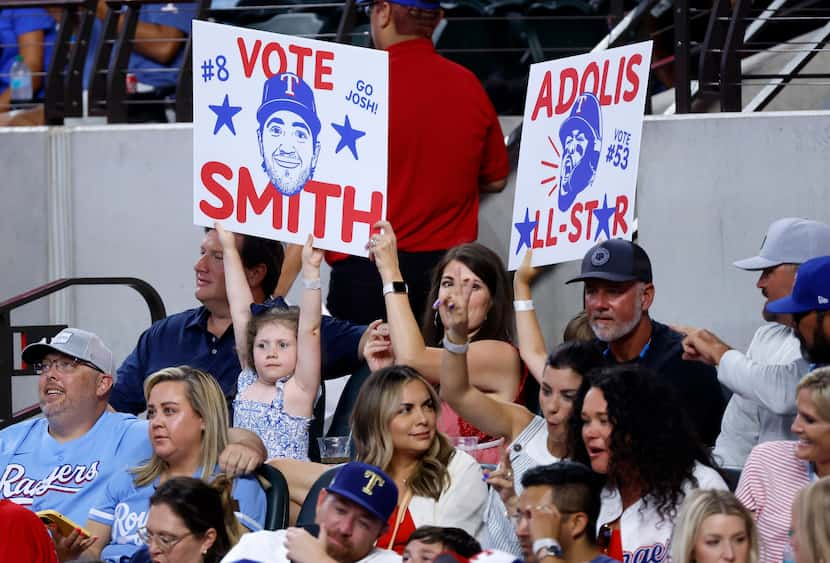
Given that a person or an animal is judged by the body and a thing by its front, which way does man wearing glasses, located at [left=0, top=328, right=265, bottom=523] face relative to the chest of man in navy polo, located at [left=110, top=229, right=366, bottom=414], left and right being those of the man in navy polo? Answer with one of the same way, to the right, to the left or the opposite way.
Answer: the same way

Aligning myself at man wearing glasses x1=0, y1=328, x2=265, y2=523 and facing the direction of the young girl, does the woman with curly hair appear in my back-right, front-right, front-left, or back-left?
front-right

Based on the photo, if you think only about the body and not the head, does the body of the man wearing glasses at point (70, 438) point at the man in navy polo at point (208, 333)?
no

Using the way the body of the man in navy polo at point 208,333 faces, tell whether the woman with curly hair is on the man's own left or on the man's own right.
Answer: on the man's own left

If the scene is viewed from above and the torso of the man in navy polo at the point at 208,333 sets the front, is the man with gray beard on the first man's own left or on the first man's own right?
on the first man's own left

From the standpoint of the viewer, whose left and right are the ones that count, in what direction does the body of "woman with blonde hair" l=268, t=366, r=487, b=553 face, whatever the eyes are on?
facing the viewer and to the left of the viewer

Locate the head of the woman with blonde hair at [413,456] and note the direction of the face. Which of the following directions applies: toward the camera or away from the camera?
toward the camera

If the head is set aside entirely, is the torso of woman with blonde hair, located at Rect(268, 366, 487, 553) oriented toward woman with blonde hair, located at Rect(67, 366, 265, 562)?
no

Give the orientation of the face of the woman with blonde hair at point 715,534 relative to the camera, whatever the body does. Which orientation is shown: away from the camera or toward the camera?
toward the camera

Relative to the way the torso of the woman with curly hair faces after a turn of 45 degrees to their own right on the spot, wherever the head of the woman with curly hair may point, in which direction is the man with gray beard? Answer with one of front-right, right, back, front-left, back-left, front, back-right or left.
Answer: right

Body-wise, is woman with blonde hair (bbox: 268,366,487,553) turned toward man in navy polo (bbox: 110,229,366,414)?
no

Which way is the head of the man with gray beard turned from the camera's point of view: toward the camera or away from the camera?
toward the camera

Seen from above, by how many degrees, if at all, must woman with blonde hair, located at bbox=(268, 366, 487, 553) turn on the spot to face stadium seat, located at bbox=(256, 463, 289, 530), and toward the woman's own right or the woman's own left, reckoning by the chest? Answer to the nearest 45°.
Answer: approximately 45° to the woman's own right

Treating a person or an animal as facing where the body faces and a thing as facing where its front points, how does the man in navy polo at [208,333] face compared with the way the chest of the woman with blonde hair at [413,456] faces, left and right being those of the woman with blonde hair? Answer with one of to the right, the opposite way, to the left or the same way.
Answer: the same way

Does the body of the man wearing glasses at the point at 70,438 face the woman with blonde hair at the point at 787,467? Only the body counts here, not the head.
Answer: no

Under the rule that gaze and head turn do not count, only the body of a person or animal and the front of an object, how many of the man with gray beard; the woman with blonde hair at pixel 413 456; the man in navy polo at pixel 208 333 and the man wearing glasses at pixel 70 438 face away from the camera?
0
